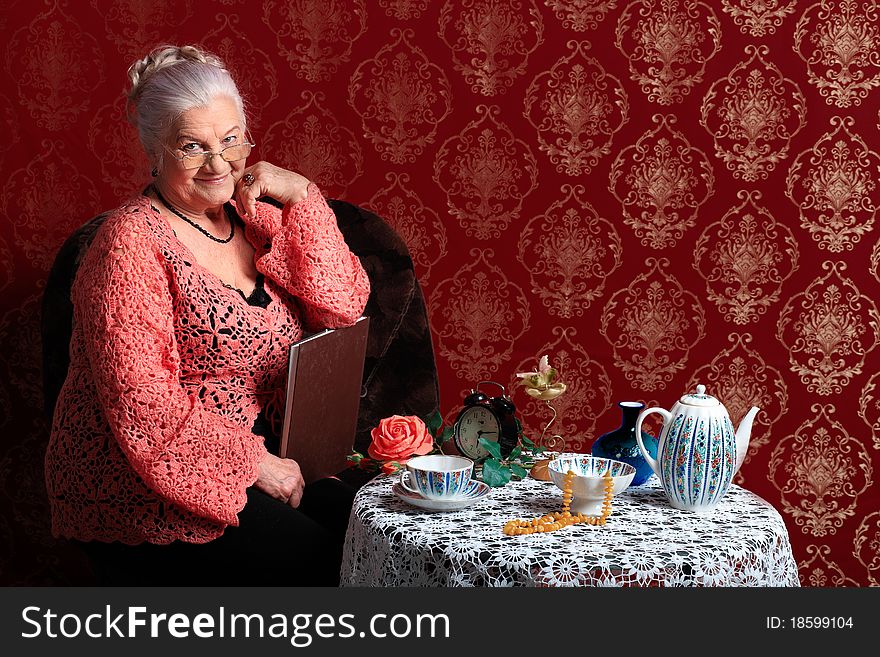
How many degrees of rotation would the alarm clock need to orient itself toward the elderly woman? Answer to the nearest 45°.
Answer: approximately 45° to its right

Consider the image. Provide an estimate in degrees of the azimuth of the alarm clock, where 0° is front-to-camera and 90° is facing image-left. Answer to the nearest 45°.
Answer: approximately 45°

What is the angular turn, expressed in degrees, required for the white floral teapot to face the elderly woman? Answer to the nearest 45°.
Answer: approximately 180°

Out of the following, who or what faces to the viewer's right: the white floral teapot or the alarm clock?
the white floral teapot

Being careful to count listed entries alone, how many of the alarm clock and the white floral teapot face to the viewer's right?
1

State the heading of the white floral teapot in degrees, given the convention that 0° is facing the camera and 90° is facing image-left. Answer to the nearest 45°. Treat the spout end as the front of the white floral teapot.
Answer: approximately 270°
